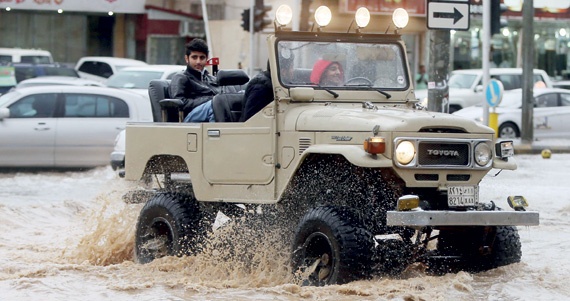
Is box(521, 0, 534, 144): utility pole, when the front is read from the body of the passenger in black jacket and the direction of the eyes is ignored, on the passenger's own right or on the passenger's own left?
on the passenger's own left

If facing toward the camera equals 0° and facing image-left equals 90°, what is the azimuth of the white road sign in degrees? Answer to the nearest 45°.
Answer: approximately 0°

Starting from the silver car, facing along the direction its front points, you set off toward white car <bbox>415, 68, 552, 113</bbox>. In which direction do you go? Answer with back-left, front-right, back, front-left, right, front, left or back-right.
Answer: back-right

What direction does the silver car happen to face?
to the viewer's left

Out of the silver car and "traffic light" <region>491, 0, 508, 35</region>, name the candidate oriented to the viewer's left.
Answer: the silver car

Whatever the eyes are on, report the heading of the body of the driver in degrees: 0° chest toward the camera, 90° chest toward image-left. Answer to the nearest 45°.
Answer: approximately 315°

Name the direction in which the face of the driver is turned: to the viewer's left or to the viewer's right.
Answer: to the viewer's right
